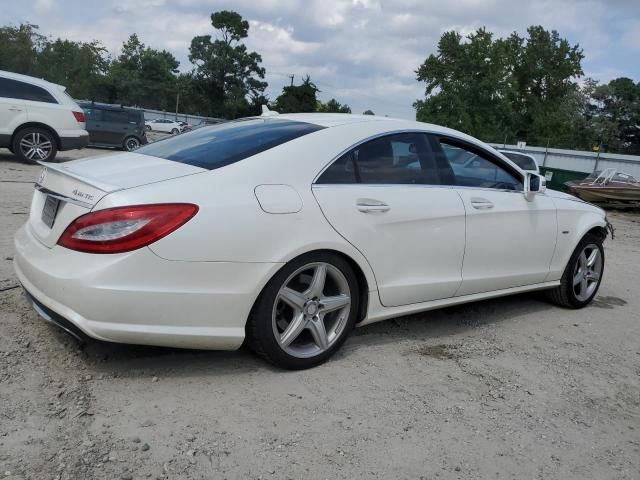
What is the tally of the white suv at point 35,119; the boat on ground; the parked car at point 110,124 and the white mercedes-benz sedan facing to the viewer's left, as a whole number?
3

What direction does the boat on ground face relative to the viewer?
to the viewer's left

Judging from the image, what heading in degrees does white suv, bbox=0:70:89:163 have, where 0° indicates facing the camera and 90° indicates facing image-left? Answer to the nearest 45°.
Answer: approximately 90°

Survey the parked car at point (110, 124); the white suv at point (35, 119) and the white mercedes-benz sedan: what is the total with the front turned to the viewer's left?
2

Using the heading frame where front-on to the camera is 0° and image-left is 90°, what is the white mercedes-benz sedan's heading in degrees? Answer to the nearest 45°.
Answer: approximately 225°

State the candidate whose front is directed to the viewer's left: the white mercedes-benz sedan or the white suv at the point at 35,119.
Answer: the white suv

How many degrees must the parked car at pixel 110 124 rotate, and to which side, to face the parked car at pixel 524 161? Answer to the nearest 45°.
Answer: approximately 135° to its left

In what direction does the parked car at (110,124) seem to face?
to the viewer's left
